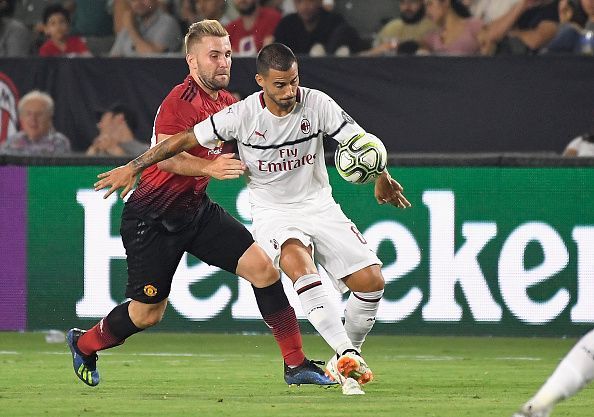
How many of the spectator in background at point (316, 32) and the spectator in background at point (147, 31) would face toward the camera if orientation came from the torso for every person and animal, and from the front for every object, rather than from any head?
2

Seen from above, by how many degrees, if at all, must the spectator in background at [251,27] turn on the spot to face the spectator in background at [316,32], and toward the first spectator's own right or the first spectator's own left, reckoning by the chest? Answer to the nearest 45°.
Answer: approximately 90° to the first spectator's own left

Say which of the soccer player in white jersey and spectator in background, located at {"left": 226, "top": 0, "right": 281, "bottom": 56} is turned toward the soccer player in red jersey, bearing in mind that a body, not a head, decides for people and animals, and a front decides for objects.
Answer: the spectator in background

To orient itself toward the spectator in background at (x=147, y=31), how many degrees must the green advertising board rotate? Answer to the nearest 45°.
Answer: approximately 135° to its right

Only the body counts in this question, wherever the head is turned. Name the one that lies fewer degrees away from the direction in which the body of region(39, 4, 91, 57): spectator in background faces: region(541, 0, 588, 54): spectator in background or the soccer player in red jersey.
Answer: the soccer player in red jersey

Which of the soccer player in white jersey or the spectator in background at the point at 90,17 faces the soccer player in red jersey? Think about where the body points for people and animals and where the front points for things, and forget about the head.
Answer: the spectator in background

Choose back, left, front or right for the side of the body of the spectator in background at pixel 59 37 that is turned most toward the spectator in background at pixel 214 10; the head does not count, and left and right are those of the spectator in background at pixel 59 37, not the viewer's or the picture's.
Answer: left
